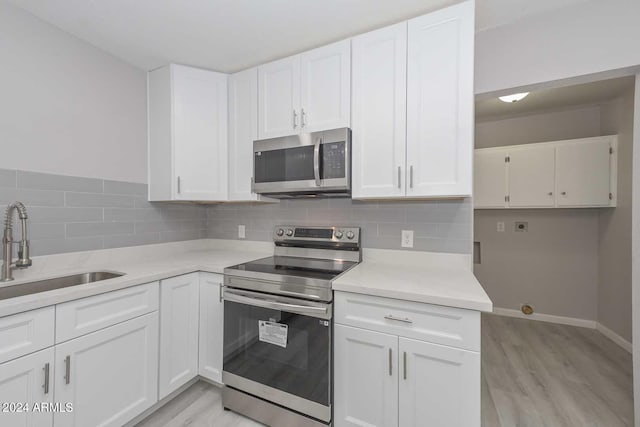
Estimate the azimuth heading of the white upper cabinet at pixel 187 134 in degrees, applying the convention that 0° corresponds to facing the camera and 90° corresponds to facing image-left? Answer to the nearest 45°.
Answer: approximately 315°

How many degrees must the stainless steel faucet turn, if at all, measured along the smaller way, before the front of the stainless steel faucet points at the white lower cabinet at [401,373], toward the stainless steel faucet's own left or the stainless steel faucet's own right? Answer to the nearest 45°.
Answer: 0° — it already faces it

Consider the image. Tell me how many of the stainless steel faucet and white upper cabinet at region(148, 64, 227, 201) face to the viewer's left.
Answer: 0

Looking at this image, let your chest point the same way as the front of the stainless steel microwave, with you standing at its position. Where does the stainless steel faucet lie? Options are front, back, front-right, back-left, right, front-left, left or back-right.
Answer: front-right

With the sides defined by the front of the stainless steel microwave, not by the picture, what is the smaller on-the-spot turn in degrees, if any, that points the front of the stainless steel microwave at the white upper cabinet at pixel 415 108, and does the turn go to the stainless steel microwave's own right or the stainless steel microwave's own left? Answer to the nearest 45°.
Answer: approximately 90° to the stainless steel microwave's own left

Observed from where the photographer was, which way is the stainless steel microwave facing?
facing the viewer and to the left of the viewer

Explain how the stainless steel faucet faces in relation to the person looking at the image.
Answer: facing the viewer and to the right of the viewer
